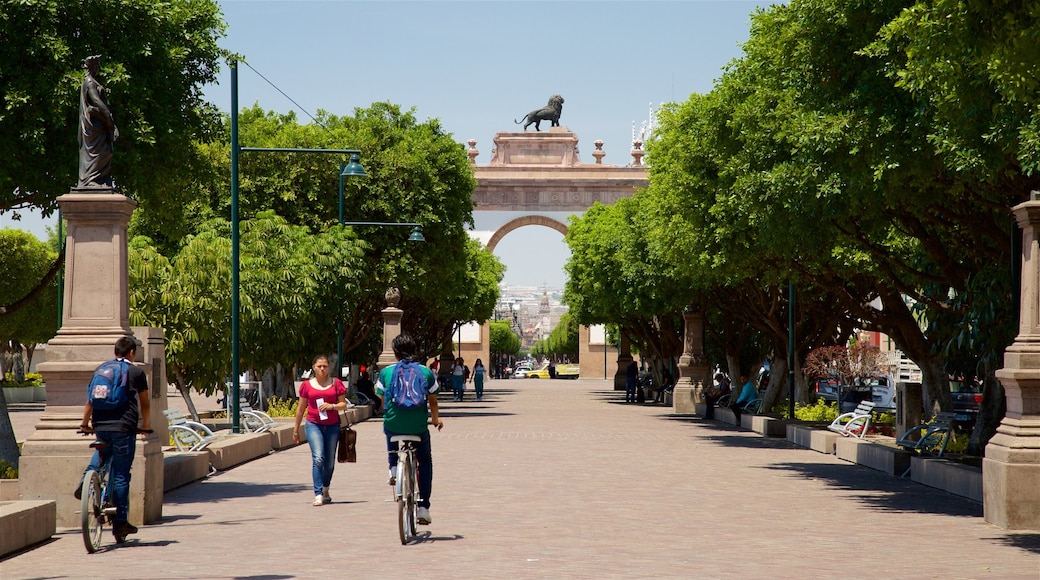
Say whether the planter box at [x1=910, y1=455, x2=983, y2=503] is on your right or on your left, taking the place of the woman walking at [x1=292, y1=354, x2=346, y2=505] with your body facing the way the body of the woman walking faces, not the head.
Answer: on your left

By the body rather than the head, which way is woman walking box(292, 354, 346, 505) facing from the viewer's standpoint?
toward the camera

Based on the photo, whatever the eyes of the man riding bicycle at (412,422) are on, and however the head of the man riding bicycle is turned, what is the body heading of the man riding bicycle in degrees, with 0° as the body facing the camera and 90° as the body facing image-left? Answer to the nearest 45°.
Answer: approximately 180°

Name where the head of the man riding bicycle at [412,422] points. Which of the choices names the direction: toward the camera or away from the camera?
away from the camera

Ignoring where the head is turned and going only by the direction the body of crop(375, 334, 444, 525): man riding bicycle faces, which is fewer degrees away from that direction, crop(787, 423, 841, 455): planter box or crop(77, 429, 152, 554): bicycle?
the planter box

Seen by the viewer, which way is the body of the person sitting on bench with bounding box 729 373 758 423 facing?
to the viewer's left

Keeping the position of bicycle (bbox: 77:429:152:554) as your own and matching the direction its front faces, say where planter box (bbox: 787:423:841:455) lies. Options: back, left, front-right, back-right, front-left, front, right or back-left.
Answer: front-right

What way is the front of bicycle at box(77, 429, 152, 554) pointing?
away from the camera

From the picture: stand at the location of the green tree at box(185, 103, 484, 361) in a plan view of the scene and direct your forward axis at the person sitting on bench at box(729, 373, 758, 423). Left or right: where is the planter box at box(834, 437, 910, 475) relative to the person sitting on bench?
right

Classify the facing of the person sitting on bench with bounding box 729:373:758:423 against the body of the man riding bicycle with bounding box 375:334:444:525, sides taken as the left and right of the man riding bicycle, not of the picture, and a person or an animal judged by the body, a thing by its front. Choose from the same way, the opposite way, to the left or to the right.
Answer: to the left

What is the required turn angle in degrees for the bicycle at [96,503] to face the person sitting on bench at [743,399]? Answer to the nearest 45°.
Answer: approximately 45° to its right
